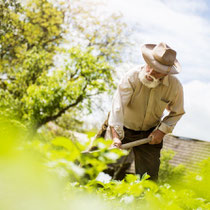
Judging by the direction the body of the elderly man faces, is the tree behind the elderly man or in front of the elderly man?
behind

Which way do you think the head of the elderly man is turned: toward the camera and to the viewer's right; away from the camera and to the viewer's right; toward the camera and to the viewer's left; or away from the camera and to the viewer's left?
toward the camera and to the viewer's left

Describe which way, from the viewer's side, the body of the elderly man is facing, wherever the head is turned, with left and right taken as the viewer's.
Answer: facing the viewer
